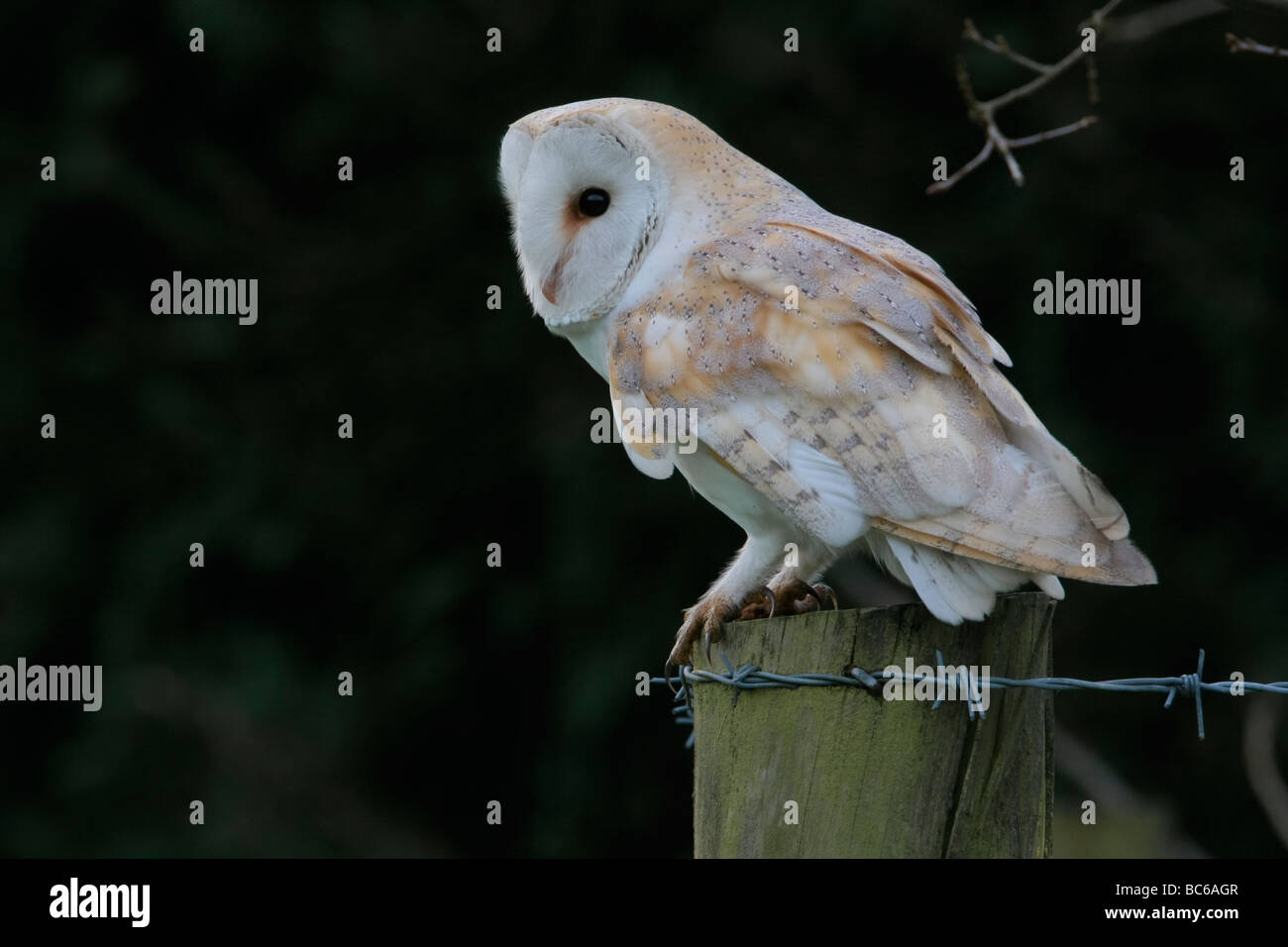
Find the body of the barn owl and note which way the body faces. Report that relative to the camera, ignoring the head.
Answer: to the viewer's left
